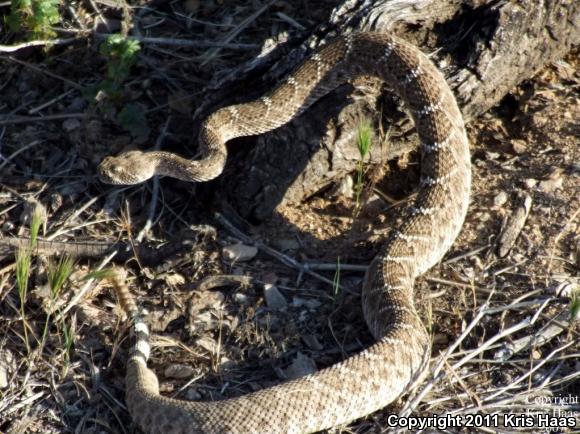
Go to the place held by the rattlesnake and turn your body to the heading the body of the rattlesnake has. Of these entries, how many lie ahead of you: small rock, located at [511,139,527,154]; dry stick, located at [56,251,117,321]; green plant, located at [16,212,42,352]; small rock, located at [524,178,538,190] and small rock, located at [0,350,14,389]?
3

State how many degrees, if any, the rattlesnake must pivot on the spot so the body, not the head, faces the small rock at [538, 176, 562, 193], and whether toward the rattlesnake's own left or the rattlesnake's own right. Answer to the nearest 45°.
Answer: approximately 180°

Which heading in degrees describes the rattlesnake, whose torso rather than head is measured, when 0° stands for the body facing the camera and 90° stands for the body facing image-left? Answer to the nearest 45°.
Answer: approximately 90°

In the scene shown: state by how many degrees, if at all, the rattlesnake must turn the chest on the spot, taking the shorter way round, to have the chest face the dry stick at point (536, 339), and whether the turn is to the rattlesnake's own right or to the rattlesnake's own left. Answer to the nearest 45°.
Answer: approximately 135° to the rattlesnake's own left

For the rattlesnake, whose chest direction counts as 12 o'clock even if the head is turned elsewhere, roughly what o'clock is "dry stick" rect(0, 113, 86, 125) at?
The dry stick is roughly at 1 o'clock from the rattlesnake.

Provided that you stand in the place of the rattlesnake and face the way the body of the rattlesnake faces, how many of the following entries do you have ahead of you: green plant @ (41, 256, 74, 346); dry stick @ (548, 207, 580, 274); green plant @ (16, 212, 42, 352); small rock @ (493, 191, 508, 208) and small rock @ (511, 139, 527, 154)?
2

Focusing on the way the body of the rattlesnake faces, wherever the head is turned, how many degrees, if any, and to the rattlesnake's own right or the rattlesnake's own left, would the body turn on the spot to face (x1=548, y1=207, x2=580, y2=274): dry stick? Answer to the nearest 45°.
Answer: approximately 180°

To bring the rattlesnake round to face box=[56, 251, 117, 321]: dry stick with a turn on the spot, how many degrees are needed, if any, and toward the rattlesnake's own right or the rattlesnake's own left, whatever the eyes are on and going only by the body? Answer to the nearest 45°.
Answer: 0° — it already faces it

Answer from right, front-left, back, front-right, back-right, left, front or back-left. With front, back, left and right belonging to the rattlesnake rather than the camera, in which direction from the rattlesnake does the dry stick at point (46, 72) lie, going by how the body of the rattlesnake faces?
front-right

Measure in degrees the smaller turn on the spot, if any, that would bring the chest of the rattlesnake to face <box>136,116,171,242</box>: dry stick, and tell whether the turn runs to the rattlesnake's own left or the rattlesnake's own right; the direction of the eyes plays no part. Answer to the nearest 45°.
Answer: approximately 45° to the rattlesnake's own right

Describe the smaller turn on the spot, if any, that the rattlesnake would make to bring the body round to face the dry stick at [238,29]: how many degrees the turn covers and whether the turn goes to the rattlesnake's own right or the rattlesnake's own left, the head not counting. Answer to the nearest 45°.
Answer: approximately 90° to the rattlesnake's own right

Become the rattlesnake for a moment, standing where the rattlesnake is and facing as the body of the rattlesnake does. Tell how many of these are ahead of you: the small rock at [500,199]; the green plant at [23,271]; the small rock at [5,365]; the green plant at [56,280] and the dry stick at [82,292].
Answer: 4

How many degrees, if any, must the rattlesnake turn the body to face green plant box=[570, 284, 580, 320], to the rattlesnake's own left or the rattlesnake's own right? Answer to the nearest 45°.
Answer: approximately 135° to the rattlesnake's own left

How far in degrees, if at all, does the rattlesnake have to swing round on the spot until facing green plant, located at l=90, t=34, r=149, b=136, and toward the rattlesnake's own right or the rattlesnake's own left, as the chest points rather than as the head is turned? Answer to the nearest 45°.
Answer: approximately 45° to the rattlesnake's own right

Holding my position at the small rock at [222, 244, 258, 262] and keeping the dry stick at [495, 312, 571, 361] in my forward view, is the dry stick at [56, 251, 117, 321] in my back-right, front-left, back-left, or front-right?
back-right
